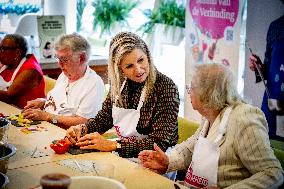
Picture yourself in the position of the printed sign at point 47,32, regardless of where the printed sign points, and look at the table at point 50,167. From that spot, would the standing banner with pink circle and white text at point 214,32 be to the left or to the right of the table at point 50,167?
left

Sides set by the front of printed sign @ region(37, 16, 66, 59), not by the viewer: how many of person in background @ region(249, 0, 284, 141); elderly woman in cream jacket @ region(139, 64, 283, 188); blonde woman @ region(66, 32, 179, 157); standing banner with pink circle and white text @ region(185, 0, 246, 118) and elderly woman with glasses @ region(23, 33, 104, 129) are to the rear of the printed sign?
0

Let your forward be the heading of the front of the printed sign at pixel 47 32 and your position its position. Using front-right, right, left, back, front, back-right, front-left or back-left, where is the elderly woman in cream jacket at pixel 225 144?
front

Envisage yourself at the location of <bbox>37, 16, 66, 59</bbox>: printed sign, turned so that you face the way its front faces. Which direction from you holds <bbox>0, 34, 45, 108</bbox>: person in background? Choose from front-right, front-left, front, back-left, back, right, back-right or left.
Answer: front

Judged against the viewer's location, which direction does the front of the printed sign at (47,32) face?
facing the viewer

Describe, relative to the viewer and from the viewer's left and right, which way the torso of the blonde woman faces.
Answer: facing the viewer and to the left of the viewer

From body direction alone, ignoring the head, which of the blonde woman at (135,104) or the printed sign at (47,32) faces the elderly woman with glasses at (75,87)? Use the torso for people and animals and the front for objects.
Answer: the printed sign

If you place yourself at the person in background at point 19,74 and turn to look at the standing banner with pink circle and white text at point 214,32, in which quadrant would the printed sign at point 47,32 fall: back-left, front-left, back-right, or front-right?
front-left

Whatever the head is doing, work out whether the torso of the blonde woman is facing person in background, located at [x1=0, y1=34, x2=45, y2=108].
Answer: no

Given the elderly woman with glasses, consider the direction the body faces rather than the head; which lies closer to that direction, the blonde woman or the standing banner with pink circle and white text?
the blonde woman

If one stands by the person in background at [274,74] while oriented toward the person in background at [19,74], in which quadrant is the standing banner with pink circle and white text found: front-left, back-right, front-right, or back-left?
front-right

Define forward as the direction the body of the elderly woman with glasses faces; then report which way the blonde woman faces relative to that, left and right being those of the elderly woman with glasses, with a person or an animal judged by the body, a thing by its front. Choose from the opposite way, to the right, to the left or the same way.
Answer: the same way
